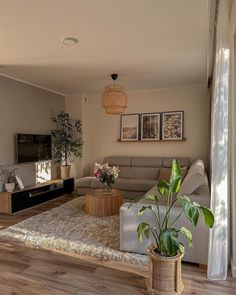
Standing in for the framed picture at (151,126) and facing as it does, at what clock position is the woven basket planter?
The woven basket planter is roughly at 12 o'clock from the framed picture.

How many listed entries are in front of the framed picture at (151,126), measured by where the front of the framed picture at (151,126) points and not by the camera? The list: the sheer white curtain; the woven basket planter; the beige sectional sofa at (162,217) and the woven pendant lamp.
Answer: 4

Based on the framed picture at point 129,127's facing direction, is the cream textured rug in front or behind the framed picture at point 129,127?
in front

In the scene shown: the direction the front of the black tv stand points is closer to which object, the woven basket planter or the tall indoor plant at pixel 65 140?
the woven basket planter

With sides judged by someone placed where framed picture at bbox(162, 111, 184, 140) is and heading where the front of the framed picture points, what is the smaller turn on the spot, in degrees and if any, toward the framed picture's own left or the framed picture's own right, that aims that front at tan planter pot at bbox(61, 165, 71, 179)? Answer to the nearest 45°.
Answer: approximately 90° to the framed picture's own right

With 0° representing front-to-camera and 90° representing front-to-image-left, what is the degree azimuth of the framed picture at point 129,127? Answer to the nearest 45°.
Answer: approximately 0°

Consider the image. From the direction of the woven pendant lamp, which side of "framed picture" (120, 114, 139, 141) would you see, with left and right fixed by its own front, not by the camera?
front

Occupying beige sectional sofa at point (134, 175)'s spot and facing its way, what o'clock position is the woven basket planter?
The woven basket planter is roughly at 12 o'clock from the beige sectional sofa.

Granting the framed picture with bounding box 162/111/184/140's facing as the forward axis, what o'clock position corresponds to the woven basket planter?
The woven basket planter is roughly at 12 o'clock from the framed picture.

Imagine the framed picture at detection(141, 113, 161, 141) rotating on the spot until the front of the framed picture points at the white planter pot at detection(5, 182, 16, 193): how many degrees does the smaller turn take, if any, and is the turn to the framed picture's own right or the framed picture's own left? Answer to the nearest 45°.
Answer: approximately 45° to the framed picture's own right
